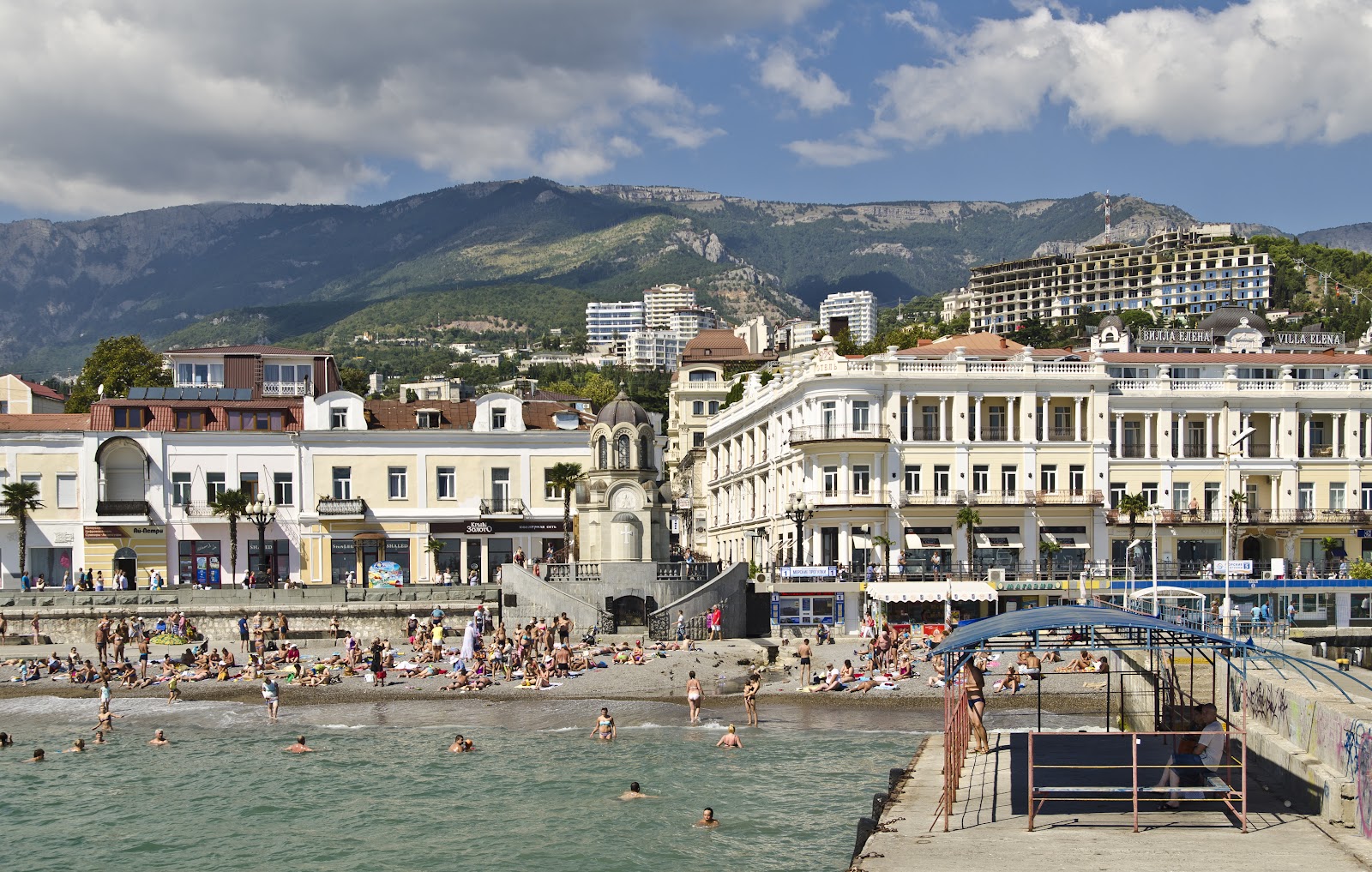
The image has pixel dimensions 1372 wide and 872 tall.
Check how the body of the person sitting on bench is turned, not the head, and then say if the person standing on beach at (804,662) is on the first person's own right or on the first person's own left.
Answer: on the first person's own right

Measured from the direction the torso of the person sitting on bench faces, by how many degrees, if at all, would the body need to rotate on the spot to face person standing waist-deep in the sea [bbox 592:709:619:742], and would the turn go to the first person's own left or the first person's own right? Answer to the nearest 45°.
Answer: approximately 45° to the first person's own right

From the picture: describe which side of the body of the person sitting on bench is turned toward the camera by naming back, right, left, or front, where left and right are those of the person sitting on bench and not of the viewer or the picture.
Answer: left

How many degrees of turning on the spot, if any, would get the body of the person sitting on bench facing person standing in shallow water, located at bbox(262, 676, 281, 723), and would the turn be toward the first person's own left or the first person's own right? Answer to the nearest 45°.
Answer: approximately 45° to the first person's own right

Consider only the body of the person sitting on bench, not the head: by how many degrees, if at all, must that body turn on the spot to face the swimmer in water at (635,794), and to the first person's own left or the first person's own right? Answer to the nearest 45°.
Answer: approximately 45° to the first person's own right
